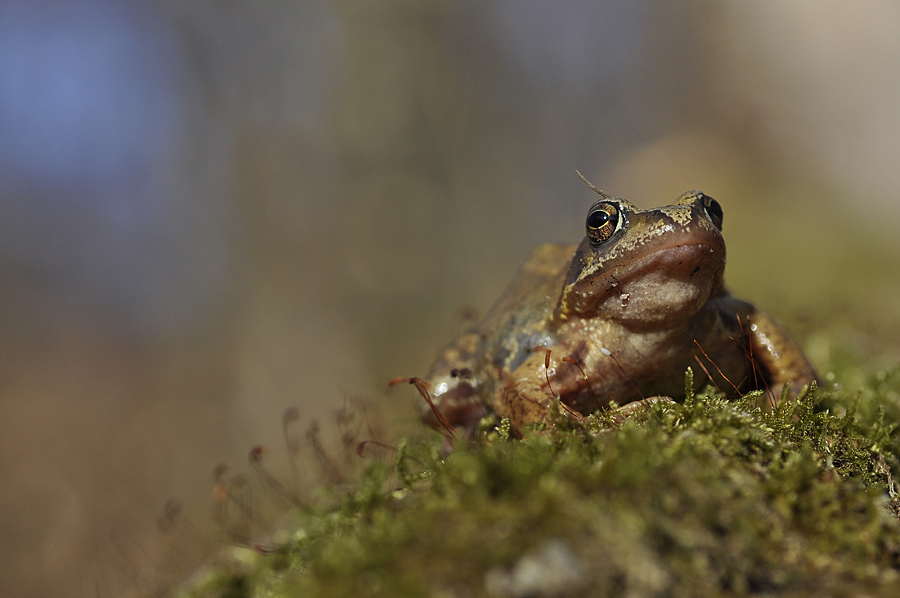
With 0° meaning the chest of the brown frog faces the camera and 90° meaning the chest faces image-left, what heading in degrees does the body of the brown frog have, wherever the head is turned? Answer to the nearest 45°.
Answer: approximately 315°
